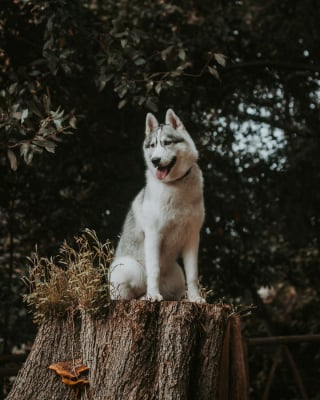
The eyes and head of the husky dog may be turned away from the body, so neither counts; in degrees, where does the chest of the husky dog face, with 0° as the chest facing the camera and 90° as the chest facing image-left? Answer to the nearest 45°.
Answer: approximately 315°
